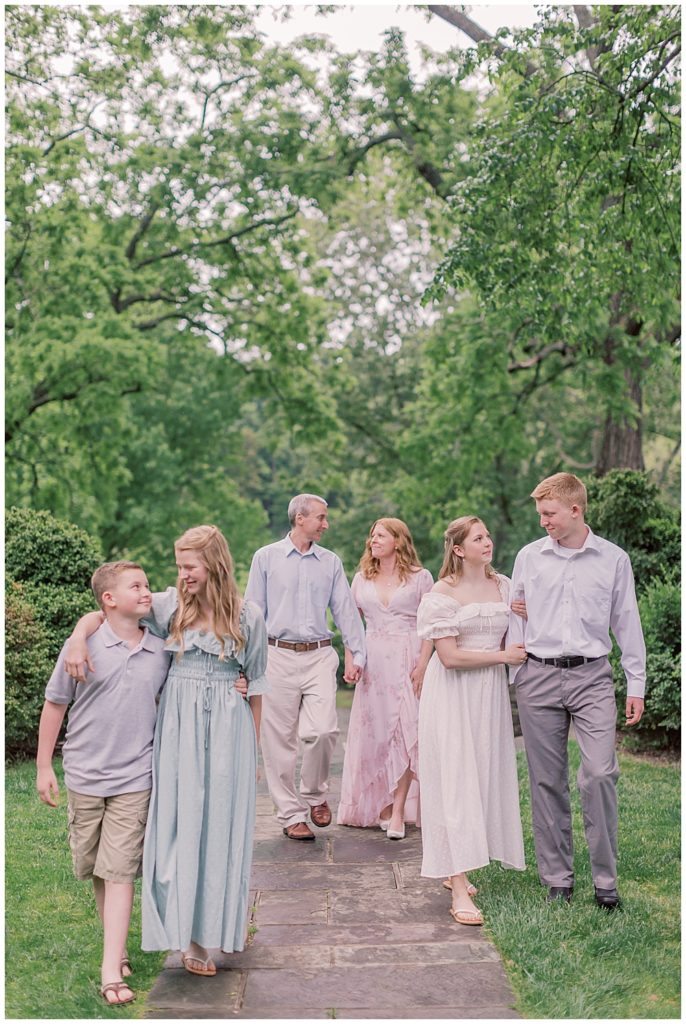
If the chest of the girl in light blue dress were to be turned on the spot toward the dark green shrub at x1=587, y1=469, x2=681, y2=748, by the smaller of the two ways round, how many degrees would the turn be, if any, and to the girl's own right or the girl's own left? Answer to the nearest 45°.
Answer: approximately 135° to the girl's own left

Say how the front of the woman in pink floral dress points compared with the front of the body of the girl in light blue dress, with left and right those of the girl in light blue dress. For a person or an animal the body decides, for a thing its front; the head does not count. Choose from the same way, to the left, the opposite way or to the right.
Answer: the same way

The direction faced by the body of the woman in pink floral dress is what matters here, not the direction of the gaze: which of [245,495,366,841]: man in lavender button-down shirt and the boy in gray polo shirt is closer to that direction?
the boy in gray polo shirt

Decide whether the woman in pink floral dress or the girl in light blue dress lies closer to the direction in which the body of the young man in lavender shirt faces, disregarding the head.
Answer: the girl in light blue dress

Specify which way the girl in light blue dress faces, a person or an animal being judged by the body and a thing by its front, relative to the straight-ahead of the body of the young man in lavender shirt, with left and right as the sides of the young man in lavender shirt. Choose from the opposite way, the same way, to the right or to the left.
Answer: the same way

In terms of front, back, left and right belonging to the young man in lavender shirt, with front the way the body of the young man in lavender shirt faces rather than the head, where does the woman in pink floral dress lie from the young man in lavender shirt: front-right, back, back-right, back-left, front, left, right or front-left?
back-right

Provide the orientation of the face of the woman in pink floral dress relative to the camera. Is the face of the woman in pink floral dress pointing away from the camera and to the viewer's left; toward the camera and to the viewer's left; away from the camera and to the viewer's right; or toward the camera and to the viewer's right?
toward the camera and to the viewer's left

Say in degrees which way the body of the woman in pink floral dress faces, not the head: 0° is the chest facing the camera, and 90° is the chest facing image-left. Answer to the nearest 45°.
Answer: approximately 0°

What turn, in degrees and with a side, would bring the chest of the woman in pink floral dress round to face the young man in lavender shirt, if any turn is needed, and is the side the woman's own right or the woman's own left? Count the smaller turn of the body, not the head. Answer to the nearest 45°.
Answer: approximately 45° to the woman's own left

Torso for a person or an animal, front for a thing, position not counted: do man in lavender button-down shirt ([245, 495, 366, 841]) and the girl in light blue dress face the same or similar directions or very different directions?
same or similar directions

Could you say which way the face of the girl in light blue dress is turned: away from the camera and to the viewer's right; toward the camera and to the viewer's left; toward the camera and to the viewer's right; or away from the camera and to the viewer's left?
toward the camera and to the viewer's left

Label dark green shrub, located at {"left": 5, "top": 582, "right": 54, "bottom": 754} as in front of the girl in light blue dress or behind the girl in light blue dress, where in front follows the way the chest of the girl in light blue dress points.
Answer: behind

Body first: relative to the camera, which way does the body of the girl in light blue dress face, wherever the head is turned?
toward the camera

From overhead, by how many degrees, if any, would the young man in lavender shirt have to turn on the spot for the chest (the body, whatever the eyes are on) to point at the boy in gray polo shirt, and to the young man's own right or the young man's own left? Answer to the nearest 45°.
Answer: approximately 45° to the young man's own right

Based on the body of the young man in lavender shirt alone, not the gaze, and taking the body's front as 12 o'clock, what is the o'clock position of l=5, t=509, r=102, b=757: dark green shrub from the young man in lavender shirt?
The dark green shrub is roughly at 4 o'clock from the young man in lavender shirt.
